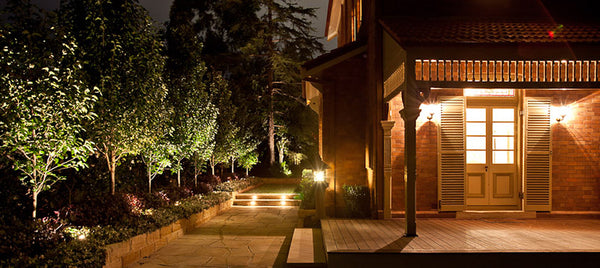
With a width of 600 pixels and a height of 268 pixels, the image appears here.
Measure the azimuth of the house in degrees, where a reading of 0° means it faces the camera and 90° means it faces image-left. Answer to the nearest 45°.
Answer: approximately 0°

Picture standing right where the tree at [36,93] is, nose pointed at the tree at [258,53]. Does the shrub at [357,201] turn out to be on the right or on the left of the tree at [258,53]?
right

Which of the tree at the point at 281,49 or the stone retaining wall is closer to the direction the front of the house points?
the stone retaining wall

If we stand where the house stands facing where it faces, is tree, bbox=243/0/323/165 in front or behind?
behind

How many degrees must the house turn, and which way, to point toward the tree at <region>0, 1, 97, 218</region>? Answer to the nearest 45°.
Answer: approximately 45° to its right
